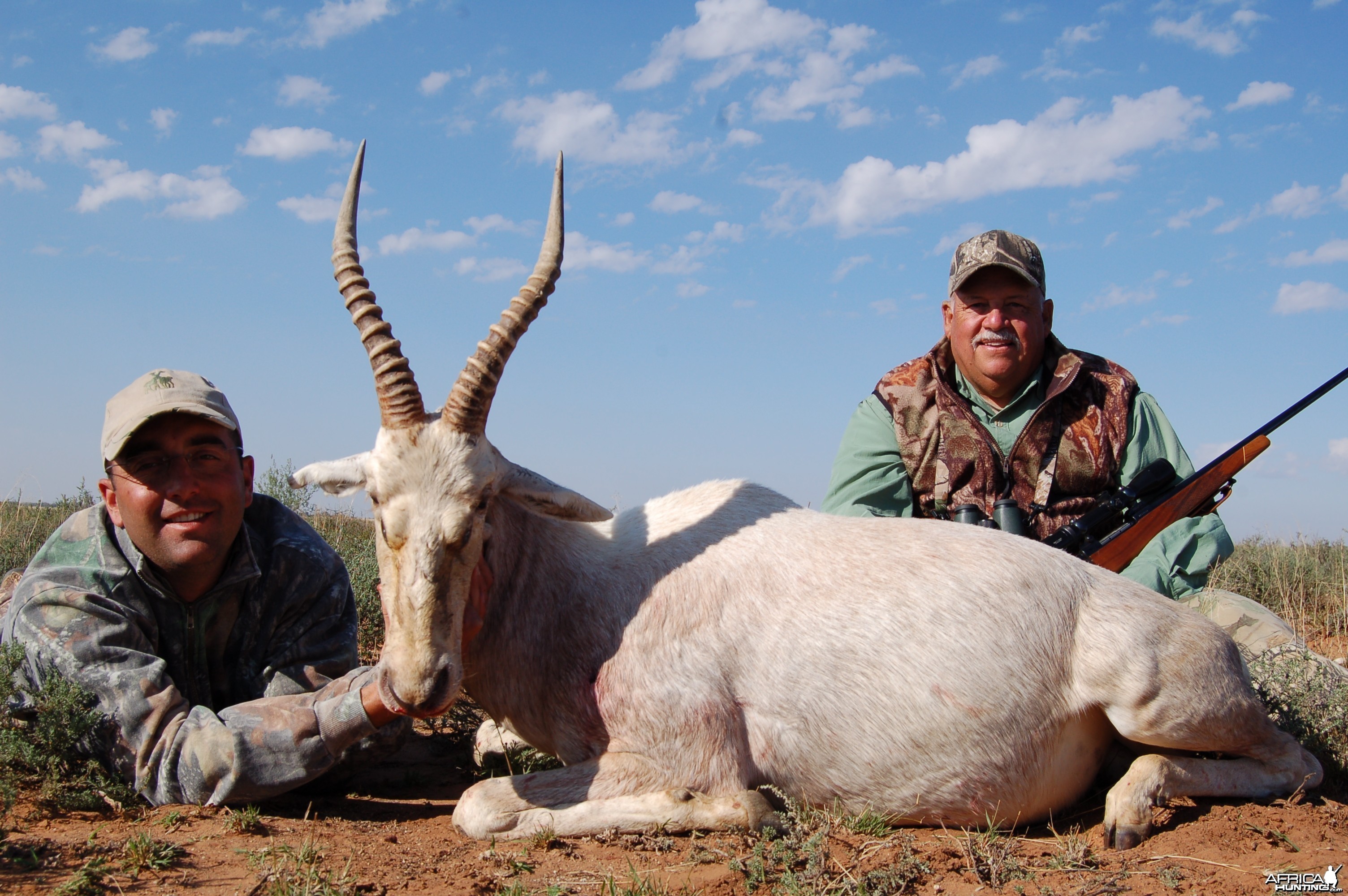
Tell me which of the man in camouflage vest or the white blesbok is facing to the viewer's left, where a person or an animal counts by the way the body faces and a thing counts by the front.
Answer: the white blesbok

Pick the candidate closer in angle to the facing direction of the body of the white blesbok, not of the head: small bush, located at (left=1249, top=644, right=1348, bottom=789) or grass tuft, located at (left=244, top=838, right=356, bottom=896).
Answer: the grass tuft

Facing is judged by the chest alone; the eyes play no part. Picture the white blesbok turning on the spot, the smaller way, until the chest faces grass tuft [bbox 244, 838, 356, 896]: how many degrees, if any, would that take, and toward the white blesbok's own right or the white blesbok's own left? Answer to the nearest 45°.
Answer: approximately 45° to the white blesbok's own left

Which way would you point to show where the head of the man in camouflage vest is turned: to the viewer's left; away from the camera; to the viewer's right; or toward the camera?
toward the camera

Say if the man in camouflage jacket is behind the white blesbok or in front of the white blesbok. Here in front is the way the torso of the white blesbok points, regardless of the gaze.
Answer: in front

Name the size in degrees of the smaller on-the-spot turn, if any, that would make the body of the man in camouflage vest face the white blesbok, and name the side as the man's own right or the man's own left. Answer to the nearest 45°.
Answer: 0° — they already face it

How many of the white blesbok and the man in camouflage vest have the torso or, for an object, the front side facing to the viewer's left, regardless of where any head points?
1

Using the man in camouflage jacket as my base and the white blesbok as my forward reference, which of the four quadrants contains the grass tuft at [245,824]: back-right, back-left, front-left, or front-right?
front-right

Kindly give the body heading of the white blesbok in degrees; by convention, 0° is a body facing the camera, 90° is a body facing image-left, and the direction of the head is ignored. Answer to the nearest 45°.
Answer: approximately 90°

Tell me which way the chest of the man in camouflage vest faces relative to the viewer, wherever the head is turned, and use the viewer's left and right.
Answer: facing the viewer

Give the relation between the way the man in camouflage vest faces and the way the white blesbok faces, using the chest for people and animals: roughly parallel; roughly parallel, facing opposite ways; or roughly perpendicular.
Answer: roughly perpendicular

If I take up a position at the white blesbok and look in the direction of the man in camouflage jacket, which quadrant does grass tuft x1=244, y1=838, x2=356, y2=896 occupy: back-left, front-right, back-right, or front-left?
front-left

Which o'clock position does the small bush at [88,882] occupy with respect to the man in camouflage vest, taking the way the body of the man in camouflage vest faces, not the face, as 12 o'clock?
The small bush is roughly at 1 o'clock from the man in camouflage vest.

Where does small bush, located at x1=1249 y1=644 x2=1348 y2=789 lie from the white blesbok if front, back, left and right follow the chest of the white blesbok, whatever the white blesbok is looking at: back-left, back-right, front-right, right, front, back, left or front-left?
back-right

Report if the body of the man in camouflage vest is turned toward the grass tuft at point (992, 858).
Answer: yes
